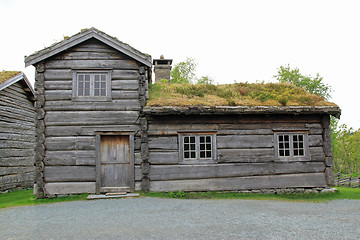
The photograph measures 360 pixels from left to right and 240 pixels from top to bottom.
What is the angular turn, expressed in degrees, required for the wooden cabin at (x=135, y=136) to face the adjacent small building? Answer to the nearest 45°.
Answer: approximately 135° to its right

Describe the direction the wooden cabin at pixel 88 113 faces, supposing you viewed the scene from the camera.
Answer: facing the viewer

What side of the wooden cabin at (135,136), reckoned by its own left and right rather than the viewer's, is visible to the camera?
front
